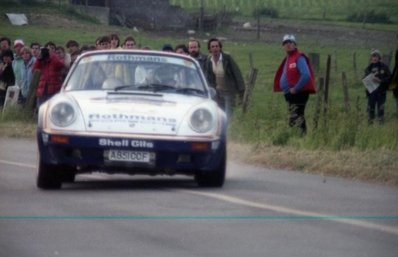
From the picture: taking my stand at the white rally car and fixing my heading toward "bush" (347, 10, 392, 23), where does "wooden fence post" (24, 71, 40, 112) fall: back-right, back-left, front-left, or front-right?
front-left

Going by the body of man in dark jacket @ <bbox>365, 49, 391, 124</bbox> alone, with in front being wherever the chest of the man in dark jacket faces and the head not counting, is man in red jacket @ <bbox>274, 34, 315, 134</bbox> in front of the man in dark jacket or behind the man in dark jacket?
in front

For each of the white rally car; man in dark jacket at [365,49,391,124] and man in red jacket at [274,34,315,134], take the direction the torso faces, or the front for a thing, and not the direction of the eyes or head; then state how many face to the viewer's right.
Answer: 0

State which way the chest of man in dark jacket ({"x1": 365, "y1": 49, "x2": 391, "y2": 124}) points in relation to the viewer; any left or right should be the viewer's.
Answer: facing the viewer and to the left of the viewer

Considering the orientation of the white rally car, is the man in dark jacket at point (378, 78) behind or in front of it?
behind

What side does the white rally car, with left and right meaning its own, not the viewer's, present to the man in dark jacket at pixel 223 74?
back

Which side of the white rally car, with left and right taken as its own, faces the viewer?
front

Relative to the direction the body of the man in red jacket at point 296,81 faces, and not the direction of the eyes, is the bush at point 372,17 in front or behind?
behind

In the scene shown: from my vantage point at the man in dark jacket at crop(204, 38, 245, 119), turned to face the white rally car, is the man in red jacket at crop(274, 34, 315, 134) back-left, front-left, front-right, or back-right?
front-left

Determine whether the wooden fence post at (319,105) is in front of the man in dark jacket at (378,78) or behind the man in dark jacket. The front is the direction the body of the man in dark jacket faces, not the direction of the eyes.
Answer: in front

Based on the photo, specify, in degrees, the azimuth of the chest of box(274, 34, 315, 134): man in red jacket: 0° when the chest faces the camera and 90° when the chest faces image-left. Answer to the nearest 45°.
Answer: approximately 45°

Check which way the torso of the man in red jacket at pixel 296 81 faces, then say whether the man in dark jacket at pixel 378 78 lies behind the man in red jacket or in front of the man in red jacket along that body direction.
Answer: behind

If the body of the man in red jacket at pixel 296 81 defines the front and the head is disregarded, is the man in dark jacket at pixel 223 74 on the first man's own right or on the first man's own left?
on the first man's own right

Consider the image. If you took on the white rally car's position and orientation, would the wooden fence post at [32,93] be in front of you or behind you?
behind
